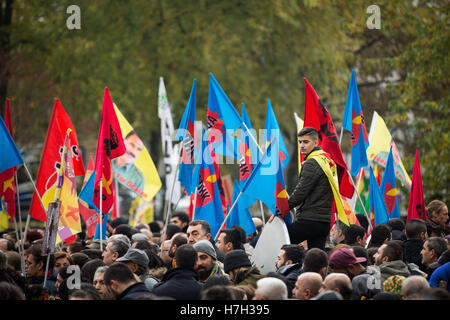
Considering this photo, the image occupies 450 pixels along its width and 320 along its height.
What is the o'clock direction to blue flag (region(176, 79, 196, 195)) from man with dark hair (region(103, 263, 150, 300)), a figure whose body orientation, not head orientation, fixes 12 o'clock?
The blue flag is roughly at 2 o'clock from the man with dark hair.

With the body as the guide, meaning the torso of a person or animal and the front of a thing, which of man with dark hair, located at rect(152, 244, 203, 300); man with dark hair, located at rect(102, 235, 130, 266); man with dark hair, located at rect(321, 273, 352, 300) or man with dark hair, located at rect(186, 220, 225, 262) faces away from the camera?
man with dark hair, located at rect(152, 244, 203, 300)

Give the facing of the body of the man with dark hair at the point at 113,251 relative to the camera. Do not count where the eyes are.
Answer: to the viewer's left

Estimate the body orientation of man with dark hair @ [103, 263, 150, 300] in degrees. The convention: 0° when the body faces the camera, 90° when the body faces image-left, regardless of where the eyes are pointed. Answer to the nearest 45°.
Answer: approximately 135°

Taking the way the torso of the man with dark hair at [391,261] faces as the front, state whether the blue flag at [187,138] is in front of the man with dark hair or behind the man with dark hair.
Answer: in front

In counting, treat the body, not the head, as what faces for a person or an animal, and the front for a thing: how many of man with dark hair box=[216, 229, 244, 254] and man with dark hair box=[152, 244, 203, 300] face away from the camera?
1

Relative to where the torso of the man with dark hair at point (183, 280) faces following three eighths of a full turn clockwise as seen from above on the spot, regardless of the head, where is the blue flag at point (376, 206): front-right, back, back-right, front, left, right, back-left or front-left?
left

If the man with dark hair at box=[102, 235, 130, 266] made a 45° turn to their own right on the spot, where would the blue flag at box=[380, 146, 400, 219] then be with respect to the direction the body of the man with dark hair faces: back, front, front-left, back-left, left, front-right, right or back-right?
right

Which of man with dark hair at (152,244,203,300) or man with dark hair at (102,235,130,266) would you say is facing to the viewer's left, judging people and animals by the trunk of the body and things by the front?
man with dark hair at (102,235,130,266)

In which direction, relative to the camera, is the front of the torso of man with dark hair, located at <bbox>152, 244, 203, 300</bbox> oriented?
away from the camera
